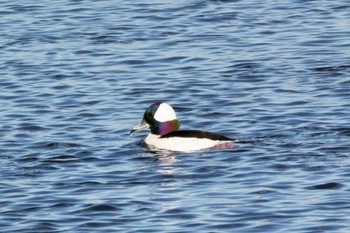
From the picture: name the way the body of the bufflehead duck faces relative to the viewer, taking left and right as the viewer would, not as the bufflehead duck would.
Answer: facing to the left of the viewer
